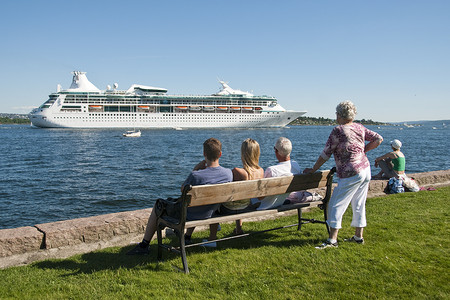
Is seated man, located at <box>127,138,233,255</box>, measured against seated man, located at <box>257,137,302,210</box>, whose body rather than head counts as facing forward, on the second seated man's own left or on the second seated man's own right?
on the second seated man's own left

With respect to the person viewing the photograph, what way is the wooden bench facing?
facing away from the viewer and to the left of the viewer

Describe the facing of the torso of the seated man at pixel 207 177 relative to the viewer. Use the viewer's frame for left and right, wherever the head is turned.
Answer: facing away from the viewer and to the left of the viewer

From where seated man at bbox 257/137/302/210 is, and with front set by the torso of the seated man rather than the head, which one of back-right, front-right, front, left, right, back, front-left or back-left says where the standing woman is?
back-right

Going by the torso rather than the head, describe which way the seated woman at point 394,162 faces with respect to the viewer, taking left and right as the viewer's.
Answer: facing away from the viewer and to the left of the viewer

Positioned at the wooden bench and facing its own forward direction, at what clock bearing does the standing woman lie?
The standing woman is roughly at 4 o'clock from the wooden bench.

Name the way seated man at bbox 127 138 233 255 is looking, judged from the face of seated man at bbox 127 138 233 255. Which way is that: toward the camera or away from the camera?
away from the camera

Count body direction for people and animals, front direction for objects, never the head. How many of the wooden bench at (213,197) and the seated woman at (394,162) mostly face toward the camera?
0

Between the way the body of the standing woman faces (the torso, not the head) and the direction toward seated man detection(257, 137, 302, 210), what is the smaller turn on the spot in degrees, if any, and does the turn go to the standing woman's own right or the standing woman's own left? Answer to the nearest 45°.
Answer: approximately 45° to the standing woman's own left

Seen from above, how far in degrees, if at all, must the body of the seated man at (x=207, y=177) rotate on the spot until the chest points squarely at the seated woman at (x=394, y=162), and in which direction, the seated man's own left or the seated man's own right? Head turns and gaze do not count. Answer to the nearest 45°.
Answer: approximately 90° to the seated man's own right

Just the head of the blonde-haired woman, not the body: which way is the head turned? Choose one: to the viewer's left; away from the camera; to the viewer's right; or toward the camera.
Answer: away from the camera
